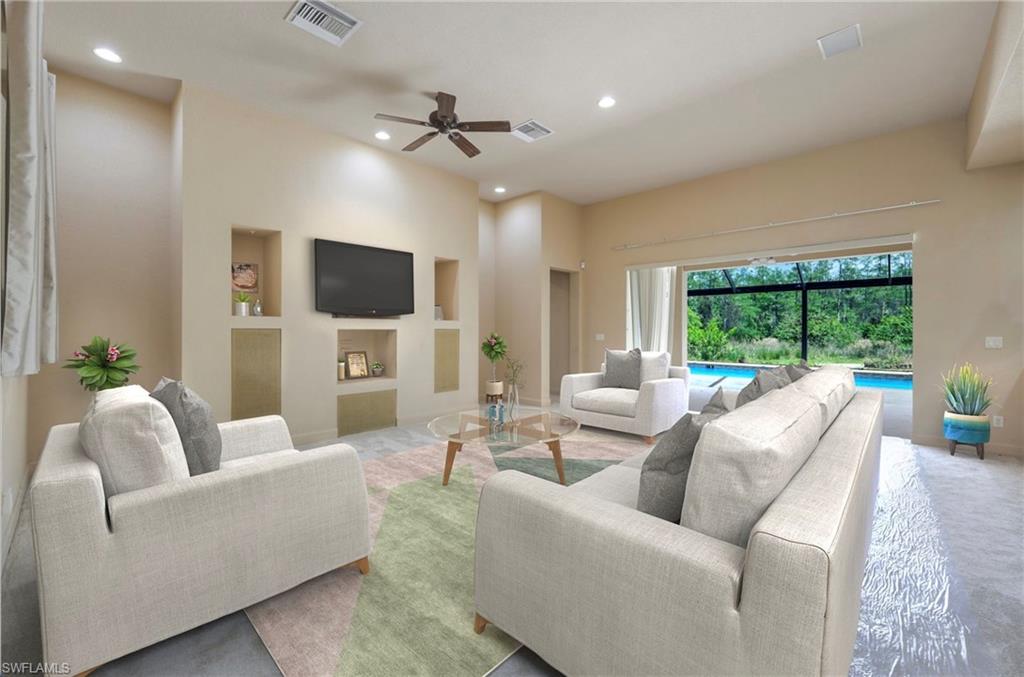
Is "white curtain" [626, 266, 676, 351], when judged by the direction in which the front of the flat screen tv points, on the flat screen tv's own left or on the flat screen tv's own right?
on the flat screen tv's own left

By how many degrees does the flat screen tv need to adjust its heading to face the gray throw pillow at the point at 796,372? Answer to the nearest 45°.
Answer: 0° — it already faces it

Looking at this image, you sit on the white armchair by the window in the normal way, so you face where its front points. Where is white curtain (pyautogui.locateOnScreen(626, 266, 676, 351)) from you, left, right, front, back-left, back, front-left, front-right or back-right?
back-right

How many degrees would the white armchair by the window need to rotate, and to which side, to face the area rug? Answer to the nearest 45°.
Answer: approximately 45° to its left

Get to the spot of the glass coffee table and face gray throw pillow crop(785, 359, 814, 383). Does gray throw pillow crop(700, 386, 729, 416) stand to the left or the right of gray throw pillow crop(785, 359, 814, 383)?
right

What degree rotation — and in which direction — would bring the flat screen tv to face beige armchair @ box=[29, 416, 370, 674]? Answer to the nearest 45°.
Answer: approximately 45° to its right

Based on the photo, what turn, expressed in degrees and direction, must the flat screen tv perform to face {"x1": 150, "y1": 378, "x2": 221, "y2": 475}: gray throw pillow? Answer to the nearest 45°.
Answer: approximately 45° to its right

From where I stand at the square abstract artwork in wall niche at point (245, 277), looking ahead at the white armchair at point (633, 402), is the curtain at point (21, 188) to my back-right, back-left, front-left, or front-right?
front-right

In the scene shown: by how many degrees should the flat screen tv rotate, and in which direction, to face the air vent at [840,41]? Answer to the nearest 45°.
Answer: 0° — it already faces it
